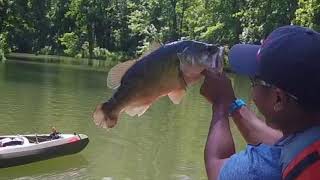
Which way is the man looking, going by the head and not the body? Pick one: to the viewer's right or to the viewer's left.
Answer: to the viewer's left

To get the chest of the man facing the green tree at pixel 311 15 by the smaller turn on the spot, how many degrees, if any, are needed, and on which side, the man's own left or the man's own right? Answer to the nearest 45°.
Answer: approximately 45° to the man's own right

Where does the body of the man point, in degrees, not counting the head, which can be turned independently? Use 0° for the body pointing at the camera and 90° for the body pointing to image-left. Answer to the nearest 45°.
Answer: approximately 135°
